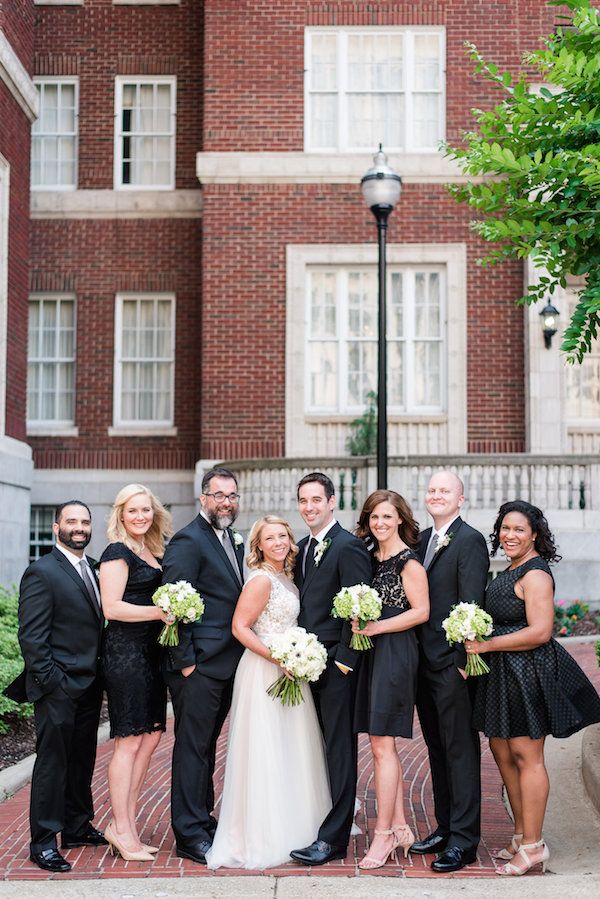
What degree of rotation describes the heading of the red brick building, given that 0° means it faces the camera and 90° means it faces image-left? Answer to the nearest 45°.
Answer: approximately 0°

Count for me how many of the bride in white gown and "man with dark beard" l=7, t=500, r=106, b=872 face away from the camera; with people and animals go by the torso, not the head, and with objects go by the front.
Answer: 0

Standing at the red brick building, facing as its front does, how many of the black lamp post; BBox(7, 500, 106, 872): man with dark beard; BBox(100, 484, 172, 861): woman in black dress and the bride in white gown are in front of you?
4

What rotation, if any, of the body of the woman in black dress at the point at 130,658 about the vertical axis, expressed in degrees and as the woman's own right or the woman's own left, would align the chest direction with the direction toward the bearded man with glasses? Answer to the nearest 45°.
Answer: approximately 45° to the woman's own left

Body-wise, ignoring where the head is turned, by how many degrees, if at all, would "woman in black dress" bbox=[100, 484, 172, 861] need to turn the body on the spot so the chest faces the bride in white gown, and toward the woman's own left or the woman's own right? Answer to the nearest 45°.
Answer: approximately 45° to the woman's own left

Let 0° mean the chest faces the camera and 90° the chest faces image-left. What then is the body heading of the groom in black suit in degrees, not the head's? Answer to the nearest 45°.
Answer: approximately 45°

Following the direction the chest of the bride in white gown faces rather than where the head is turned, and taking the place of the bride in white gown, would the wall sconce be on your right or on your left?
on your left

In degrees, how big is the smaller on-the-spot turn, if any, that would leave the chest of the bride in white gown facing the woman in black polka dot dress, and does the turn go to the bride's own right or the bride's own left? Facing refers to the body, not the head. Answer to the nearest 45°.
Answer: approximately 45° to the bride's own left

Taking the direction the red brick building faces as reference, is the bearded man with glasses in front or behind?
in front

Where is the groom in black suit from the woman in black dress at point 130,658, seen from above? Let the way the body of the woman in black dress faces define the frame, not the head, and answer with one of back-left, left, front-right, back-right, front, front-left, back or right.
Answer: front-left
